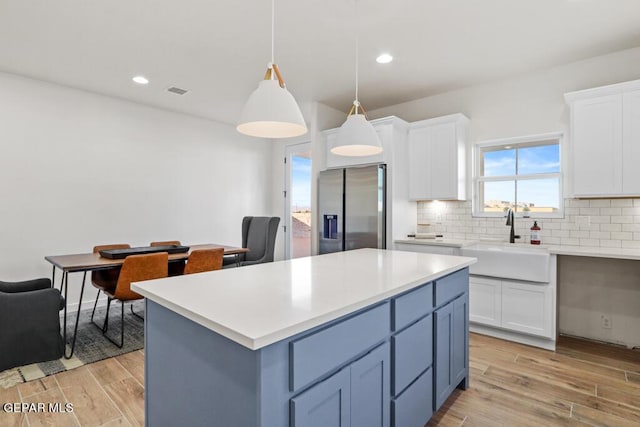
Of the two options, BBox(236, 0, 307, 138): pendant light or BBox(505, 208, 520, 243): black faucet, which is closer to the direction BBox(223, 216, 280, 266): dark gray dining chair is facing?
the pendant light

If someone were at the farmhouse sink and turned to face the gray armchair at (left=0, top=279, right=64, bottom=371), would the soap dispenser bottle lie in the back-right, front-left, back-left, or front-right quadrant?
back-right

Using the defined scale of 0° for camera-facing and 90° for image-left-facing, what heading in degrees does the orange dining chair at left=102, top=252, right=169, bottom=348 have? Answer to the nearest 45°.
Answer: approximately 135°

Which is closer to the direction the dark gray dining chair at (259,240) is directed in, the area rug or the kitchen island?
the area rug

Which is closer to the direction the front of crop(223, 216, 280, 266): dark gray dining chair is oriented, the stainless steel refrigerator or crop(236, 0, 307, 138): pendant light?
the pendant light

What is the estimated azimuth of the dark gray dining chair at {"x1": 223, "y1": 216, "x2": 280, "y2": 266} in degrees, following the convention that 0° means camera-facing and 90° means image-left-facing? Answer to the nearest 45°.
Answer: approximately 45°

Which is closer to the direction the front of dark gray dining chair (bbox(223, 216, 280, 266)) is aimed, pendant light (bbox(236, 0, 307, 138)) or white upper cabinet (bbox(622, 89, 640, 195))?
the pendant light

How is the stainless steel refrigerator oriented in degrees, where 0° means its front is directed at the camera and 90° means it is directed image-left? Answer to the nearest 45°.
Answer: approximately 45°
